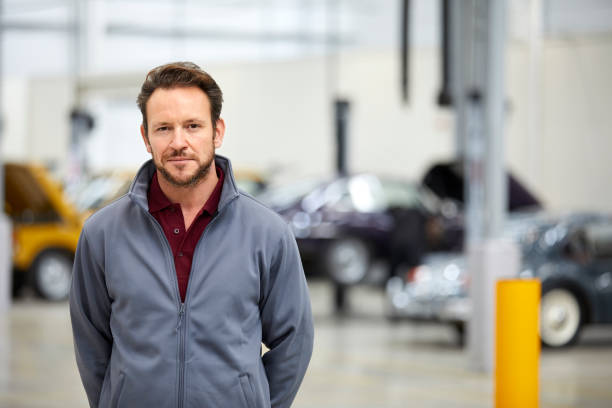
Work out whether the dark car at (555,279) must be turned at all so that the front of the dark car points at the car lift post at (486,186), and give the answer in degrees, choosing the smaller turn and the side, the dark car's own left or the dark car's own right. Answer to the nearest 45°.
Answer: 0° — it already faces it

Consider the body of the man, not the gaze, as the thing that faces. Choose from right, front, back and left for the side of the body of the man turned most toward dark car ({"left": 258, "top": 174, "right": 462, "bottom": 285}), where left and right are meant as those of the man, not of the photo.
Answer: back

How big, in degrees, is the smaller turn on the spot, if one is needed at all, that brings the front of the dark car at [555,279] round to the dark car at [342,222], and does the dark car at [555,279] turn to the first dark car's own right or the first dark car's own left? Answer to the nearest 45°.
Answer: approximately 90° to the first dark car's own right

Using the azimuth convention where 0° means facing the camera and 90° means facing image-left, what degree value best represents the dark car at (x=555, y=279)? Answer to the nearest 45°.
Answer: approximately 45°

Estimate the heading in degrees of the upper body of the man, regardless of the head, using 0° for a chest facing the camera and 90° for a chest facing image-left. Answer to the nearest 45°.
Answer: approximately 0°

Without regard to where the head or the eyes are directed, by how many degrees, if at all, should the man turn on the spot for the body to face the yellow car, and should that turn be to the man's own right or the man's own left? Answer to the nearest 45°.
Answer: approximately 180°

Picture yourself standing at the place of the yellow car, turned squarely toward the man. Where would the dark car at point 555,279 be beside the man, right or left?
left

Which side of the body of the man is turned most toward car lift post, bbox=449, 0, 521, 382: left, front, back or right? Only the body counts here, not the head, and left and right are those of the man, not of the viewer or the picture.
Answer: back

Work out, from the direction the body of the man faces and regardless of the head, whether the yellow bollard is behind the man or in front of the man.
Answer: behind
